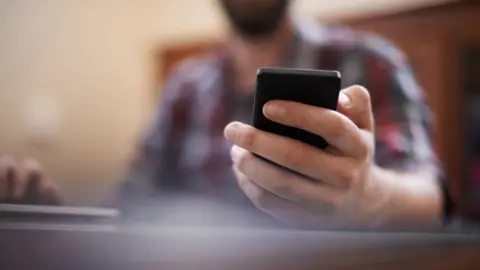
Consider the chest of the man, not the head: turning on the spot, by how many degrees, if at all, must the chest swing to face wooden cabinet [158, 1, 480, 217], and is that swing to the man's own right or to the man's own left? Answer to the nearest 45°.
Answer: approximately 135° to the man's own left

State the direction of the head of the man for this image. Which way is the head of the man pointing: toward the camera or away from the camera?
toward the camera

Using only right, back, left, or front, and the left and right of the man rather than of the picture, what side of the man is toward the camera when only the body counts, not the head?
front
